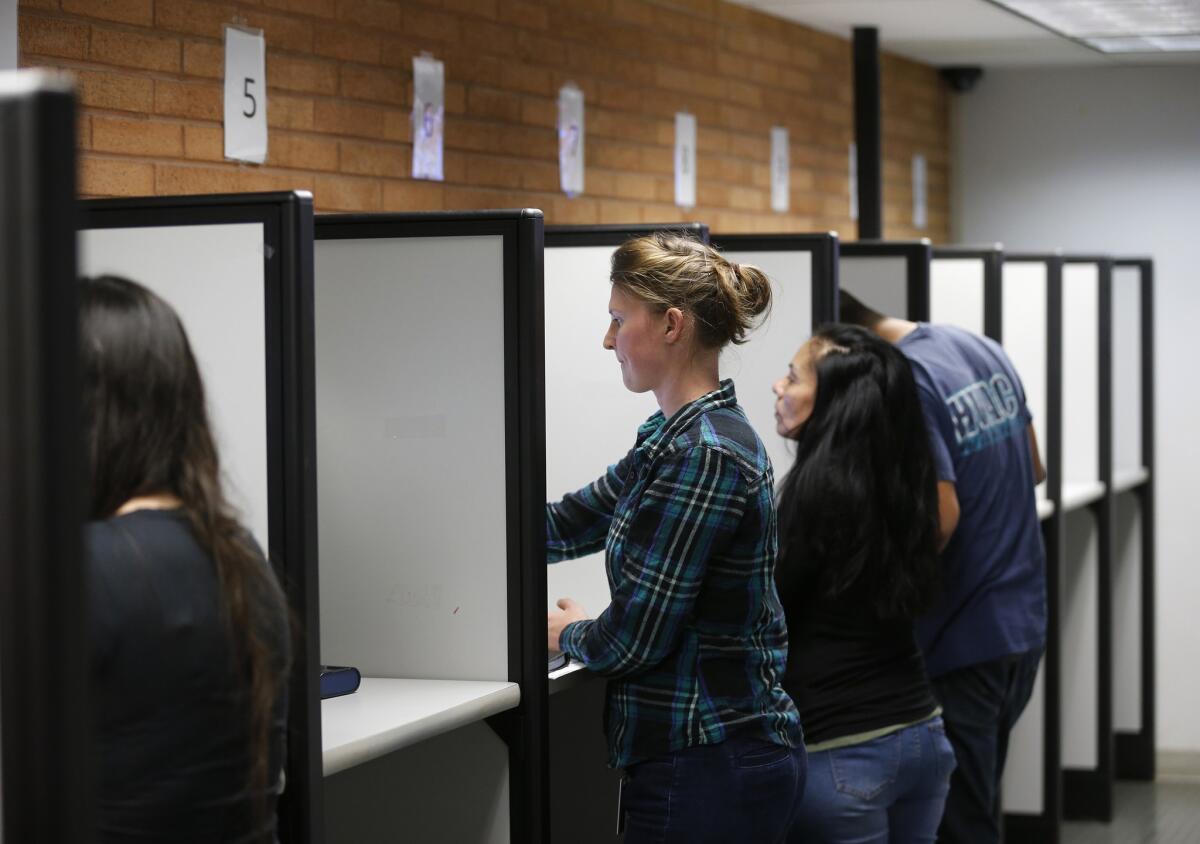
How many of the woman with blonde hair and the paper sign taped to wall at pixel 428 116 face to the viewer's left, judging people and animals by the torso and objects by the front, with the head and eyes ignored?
1

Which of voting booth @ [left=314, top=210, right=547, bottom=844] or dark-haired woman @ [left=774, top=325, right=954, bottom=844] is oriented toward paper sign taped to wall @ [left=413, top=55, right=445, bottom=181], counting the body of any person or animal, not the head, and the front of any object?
the dark-haired woman

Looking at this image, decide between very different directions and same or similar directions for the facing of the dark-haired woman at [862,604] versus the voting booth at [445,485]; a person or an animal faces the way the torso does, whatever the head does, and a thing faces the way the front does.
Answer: very different directions

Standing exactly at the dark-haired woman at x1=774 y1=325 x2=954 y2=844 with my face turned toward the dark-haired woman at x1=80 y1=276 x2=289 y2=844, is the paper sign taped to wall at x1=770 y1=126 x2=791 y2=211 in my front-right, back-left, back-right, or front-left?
back-right

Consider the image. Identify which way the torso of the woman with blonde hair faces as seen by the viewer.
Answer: to the viewer's left

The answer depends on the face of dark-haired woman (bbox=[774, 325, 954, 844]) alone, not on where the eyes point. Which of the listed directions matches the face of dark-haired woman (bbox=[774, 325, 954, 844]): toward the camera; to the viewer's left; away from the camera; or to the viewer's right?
to the viewer's left

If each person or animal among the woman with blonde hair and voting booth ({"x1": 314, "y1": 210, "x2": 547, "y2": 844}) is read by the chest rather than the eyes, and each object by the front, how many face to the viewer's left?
1

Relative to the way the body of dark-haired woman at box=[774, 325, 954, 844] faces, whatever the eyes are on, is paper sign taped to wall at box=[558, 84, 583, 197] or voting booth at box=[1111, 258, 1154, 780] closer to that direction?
the paper sign taped to wall

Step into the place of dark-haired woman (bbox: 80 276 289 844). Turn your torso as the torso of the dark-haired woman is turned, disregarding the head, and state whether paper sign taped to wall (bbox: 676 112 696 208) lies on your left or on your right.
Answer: on your right

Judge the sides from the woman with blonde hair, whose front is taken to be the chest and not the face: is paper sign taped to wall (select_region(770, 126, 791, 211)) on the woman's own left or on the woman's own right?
on the woman's own right

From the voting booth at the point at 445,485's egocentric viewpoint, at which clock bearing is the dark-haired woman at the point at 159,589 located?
The dark-haired woman is roughly at 2 o'clock from the voting booth.

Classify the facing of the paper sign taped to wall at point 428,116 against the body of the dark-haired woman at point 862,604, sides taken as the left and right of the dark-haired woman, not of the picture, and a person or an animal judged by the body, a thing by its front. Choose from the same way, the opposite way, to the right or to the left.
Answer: the opposite way

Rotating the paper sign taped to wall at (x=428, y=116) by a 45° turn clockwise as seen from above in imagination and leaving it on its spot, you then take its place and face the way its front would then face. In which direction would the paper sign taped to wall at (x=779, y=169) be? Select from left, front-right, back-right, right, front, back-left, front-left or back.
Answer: back-left

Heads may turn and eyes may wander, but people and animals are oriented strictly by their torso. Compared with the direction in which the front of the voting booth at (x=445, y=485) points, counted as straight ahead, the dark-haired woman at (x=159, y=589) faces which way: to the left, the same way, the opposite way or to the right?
the opposite way
